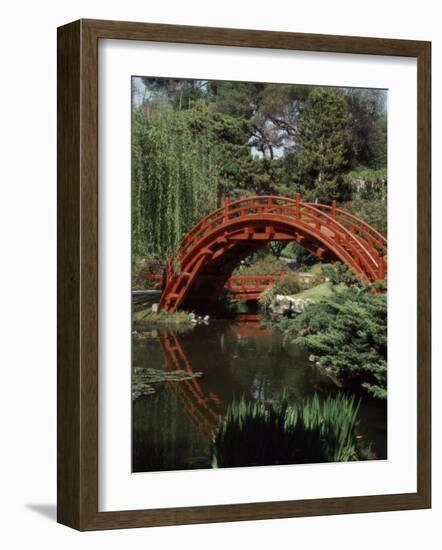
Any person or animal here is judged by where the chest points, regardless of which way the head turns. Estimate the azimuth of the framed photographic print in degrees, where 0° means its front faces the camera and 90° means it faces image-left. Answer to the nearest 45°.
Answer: approximately 315°
